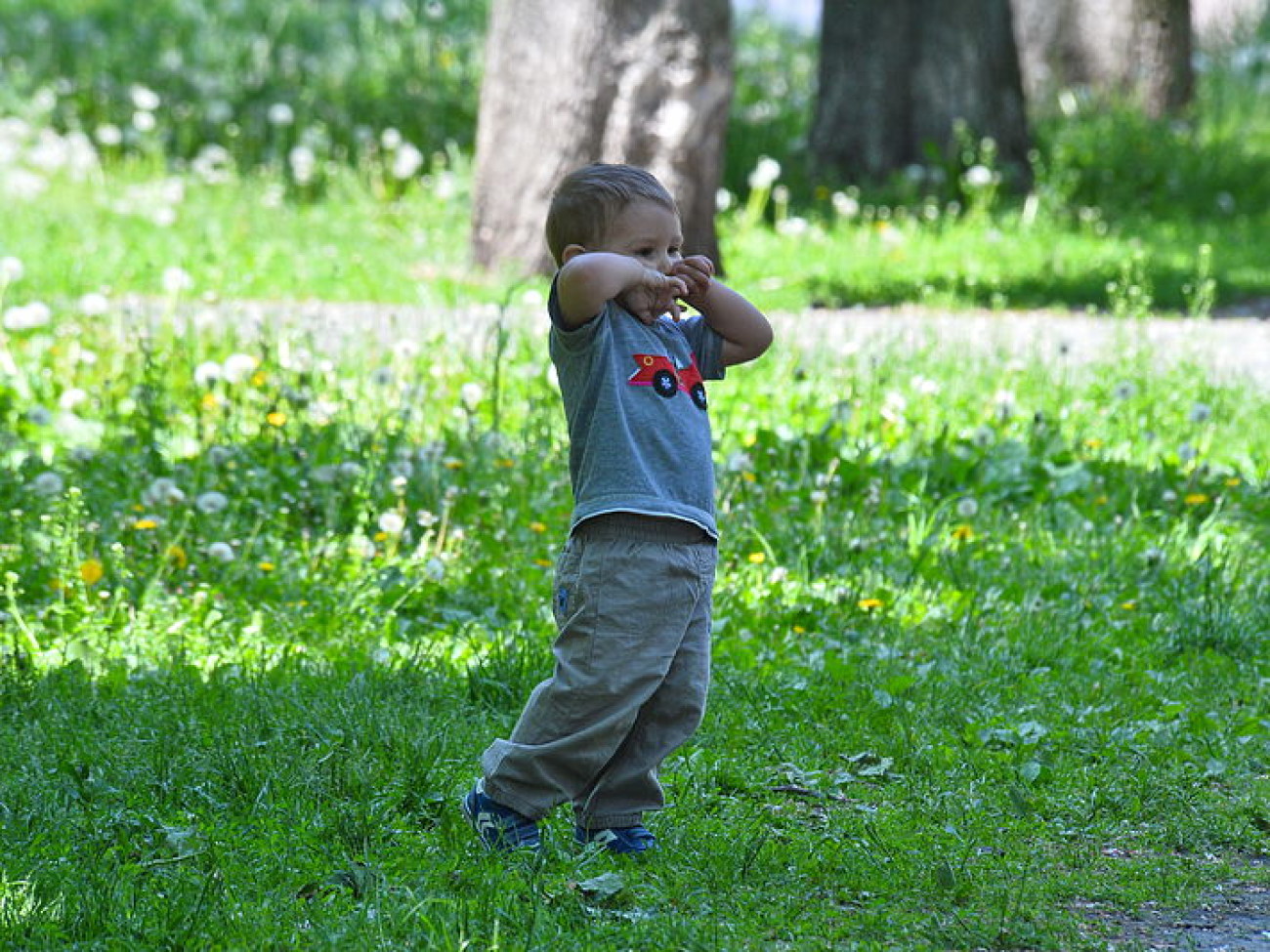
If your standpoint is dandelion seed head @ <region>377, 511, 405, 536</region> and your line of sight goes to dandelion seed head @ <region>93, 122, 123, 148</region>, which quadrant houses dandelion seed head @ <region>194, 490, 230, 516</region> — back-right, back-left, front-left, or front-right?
front-left

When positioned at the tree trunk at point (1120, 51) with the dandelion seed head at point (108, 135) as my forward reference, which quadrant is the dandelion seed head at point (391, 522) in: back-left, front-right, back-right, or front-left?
front-left

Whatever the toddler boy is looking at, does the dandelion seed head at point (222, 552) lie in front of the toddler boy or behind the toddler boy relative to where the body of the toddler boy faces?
behind

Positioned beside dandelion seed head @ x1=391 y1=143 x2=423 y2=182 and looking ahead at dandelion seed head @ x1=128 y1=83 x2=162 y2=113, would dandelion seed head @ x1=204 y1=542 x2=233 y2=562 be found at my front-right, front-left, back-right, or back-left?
back-left

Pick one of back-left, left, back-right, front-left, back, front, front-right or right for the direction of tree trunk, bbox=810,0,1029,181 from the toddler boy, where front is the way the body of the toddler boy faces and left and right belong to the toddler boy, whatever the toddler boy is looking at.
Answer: back-left

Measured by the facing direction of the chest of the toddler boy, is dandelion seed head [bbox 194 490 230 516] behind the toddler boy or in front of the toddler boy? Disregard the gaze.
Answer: behind

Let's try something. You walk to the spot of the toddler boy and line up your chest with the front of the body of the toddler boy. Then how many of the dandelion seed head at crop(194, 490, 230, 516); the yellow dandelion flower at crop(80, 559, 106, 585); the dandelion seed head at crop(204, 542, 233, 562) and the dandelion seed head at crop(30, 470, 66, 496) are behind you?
4

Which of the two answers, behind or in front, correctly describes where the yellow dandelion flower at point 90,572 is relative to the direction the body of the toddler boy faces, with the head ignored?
behind

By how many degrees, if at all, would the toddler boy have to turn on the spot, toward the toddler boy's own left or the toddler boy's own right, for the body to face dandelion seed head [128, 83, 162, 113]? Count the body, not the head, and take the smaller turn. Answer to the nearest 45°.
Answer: approximately 135° to the toddler boy's own left

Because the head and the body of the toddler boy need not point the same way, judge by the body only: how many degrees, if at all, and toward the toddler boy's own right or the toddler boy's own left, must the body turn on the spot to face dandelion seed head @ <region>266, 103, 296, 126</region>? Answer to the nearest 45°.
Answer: approximately 135° to the toddler boy's own left

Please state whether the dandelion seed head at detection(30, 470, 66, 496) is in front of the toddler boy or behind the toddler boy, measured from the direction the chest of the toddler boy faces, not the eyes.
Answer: behind

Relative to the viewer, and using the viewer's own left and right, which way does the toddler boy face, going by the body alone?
facing the viewer and to the right of the viewer

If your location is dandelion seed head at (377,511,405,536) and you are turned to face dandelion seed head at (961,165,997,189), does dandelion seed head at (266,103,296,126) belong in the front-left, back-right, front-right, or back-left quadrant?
front-left

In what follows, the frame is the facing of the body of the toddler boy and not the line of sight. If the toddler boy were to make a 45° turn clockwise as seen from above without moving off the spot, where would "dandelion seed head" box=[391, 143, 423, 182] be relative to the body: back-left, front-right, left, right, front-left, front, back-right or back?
back

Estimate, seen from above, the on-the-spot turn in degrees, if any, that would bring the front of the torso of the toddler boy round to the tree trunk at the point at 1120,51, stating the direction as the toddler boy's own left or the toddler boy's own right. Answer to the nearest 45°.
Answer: approximately 135° to the toddler boy's own left

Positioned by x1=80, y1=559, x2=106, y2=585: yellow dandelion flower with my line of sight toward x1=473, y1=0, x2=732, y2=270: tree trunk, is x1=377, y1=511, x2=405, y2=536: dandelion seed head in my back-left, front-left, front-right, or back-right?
front-right
